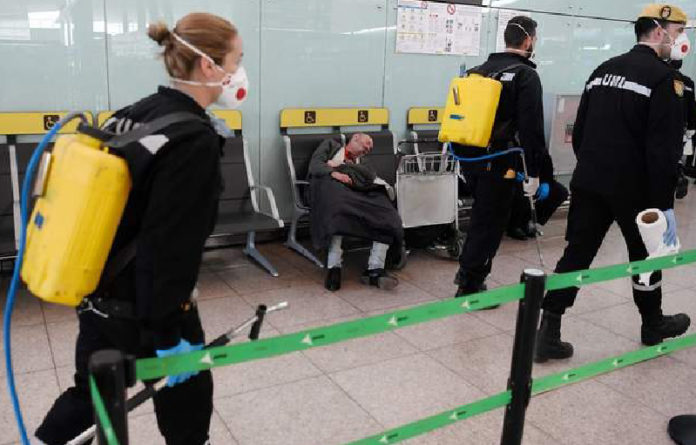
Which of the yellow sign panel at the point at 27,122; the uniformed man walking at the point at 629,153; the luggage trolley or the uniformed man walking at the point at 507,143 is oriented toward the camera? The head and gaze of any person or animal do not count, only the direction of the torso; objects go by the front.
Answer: the yellow sign panel

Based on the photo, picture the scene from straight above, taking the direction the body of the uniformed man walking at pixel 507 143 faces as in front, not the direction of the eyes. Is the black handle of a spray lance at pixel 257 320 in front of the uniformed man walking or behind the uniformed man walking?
behind

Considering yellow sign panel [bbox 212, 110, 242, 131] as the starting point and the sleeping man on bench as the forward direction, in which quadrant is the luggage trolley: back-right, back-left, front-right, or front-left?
front-left

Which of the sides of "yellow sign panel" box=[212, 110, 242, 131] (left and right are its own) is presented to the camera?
front

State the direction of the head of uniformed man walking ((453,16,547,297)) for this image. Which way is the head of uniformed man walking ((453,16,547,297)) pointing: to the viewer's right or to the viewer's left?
to the viewer's right

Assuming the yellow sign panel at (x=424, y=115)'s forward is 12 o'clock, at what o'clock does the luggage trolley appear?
The luggage trolley is roughly at 12 o'clock from the yellow sign panel.

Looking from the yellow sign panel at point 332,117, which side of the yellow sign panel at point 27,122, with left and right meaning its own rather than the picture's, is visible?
left

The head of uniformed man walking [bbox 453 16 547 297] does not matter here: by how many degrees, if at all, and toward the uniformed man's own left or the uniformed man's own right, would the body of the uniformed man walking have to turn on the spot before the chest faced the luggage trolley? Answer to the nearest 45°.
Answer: approximately 90° to the uniformed man's own left

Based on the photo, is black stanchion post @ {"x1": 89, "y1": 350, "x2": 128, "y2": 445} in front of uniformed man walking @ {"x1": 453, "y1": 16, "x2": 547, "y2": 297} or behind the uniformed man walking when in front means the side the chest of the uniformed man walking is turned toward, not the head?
behind

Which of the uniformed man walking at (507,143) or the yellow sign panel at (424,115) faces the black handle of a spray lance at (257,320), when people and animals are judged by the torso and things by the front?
the yellow sign panel

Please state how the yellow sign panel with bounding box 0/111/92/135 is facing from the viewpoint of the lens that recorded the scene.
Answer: facing the viewer

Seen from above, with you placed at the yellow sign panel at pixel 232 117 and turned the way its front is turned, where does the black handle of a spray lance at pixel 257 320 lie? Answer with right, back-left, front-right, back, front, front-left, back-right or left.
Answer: front

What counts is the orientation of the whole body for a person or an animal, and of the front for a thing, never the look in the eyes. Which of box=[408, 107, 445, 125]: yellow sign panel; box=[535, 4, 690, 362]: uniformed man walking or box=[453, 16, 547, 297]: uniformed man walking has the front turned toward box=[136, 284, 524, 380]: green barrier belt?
the yellow sign panel

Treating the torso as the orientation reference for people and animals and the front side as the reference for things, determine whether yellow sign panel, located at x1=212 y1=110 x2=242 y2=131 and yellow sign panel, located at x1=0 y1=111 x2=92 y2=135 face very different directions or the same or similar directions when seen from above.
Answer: same or similar directions

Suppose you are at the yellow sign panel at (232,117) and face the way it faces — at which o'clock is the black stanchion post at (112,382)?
The black stanchion post is roughly at 12 o'clock from the yellow sign panel.

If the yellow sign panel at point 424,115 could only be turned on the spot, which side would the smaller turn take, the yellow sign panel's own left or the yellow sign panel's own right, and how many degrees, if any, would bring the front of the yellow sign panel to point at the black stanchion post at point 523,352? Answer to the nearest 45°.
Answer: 0° — it already faces it
